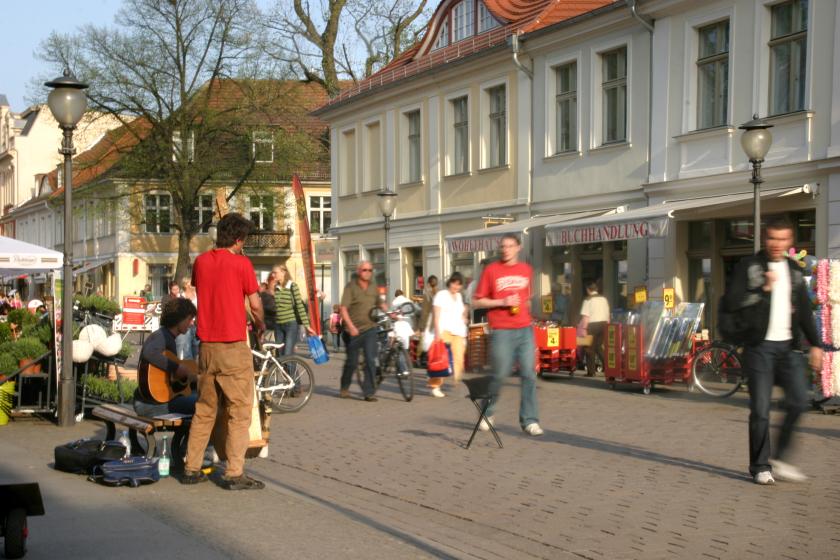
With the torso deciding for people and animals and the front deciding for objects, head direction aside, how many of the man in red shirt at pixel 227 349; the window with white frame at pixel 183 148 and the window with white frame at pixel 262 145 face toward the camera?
2

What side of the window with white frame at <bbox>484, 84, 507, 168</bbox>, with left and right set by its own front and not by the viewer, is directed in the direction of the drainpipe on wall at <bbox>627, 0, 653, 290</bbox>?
left

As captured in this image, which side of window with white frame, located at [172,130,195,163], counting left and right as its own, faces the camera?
front

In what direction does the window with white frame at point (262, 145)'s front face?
toward the camera

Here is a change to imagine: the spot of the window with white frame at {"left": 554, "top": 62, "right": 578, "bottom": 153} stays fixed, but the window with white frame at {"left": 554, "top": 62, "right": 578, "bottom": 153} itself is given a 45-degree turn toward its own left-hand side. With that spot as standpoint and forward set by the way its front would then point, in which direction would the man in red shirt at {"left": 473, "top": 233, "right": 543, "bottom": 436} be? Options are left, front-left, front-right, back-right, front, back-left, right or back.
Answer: front

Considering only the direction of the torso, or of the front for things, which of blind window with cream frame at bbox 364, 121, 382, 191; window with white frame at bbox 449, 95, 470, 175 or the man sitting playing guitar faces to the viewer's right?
the man sitting playing guitar

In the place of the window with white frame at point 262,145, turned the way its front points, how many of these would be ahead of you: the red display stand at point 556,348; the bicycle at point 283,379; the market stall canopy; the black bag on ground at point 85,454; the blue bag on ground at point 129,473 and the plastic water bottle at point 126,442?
6

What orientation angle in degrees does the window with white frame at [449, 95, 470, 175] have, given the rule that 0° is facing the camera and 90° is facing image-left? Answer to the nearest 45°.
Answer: approximately 45°

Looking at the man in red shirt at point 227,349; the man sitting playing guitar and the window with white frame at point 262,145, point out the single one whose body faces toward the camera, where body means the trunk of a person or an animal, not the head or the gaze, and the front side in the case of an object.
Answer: the window with white frame
